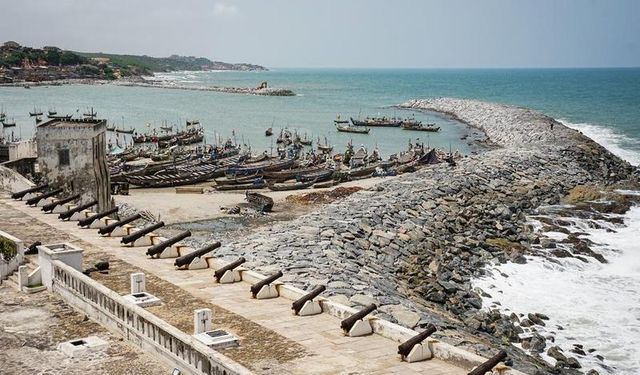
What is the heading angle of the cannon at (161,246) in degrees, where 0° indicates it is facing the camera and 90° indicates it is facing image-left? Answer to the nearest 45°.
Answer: approximately 225°

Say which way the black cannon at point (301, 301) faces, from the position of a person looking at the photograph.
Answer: facing away from the viewer and to the right of the viewer

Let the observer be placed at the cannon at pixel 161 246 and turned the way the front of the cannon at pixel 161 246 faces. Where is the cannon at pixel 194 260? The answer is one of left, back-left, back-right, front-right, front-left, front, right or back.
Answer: right

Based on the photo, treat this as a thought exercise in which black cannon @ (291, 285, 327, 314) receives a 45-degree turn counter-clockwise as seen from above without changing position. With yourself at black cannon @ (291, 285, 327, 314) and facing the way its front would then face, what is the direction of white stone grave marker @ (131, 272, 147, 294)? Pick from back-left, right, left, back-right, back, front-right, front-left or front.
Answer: left

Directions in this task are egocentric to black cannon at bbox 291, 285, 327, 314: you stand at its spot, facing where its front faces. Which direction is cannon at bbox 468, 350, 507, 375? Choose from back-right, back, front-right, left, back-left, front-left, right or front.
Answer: right

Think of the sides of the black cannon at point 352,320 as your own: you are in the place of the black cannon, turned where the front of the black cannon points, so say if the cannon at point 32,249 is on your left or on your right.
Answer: on your left

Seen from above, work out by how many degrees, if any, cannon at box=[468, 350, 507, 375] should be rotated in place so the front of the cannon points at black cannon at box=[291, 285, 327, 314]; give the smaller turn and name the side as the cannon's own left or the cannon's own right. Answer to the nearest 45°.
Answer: approximately 90° to the cannon's own left

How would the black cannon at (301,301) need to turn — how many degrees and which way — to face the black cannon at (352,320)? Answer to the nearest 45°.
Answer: approximately 90° to its right

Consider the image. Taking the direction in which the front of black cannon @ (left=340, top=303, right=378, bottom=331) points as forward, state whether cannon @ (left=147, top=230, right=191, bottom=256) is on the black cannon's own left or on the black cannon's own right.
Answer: on the black cannon's own left

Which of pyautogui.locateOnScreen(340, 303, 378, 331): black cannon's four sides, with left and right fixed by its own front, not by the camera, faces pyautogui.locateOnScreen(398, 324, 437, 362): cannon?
right

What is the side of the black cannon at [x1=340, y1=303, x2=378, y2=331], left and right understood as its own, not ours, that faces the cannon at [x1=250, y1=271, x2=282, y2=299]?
left

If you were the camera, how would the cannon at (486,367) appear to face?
facing away from the viewer and to the right of the viewer

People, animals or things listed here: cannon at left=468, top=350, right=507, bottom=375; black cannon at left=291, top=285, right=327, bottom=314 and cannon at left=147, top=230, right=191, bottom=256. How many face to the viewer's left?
0

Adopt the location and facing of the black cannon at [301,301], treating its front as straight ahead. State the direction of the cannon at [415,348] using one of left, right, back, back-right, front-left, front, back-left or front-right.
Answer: right

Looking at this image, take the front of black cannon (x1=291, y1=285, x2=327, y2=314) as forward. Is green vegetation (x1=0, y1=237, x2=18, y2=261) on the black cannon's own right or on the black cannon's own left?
on the black cannon's own left

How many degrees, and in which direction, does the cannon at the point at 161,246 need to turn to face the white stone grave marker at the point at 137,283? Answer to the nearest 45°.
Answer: approximately 135° to its right

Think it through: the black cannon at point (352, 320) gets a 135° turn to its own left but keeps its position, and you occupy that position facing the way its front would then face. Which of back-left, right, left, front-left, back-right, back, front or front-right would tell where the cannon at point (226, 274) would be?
front-right

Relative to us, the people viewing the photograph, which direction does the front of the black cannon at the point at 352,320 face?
facing away from the viewer and to the right of the viewer
